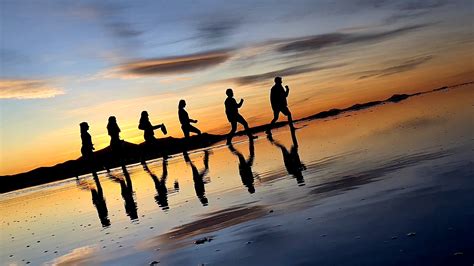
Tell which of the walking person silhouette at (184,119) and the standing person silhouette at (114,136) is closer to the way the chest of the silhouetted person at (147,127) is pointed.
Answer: the walking person silhouette

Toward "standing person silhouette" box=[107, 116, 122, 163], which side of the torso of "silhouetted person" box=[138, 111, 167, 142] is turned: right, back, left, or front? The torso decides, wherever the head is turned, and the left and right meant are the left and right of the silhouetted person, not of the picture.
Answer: back

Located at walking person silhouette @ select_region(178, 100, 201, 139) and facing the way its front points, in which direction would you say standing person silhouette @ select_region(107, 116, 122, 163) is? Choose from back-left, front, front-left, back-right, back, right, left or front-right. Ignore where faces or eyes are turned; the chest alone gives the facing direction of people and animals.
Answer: back

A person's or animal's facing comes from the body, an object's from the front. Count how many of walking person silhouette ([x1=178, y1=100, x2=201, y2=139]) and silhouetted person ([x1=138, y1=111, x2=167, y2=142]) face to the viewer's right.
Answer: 2

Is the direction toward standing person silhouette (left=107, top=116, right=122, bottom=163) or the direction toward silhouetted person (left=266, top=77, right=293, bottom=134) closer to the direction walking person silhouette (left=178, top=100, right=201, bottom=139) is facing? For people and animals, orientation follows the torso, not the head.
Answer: the silhouetted person

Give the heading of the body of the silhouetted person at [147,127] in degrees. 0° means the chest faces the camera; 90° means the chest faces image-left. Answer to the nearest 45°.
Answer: approximately 270°

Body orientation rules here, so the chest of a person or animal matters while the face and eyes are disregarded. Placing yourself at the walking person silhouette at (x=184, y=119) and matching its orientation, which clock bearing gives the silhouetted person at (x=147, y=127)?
The silhouetted person is roughly at 6 o'clock from the walking person silhouette.

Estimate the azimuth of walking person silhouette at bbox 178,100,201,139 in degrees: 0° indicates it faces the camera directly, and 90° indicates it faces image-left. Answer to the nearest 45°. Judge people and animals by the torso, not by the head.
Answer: approximately 270°

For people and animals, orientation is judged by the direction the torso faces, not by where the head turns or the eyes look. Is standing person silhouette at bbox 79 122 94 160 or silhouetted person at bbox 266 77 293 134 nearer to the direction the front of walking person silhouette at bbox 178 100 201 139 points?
the silhouetted person

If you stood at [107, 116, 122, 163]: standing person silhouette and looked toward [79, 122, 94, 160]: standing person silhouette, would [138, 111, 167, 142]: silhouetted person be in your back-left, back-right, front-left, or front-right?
back-right
